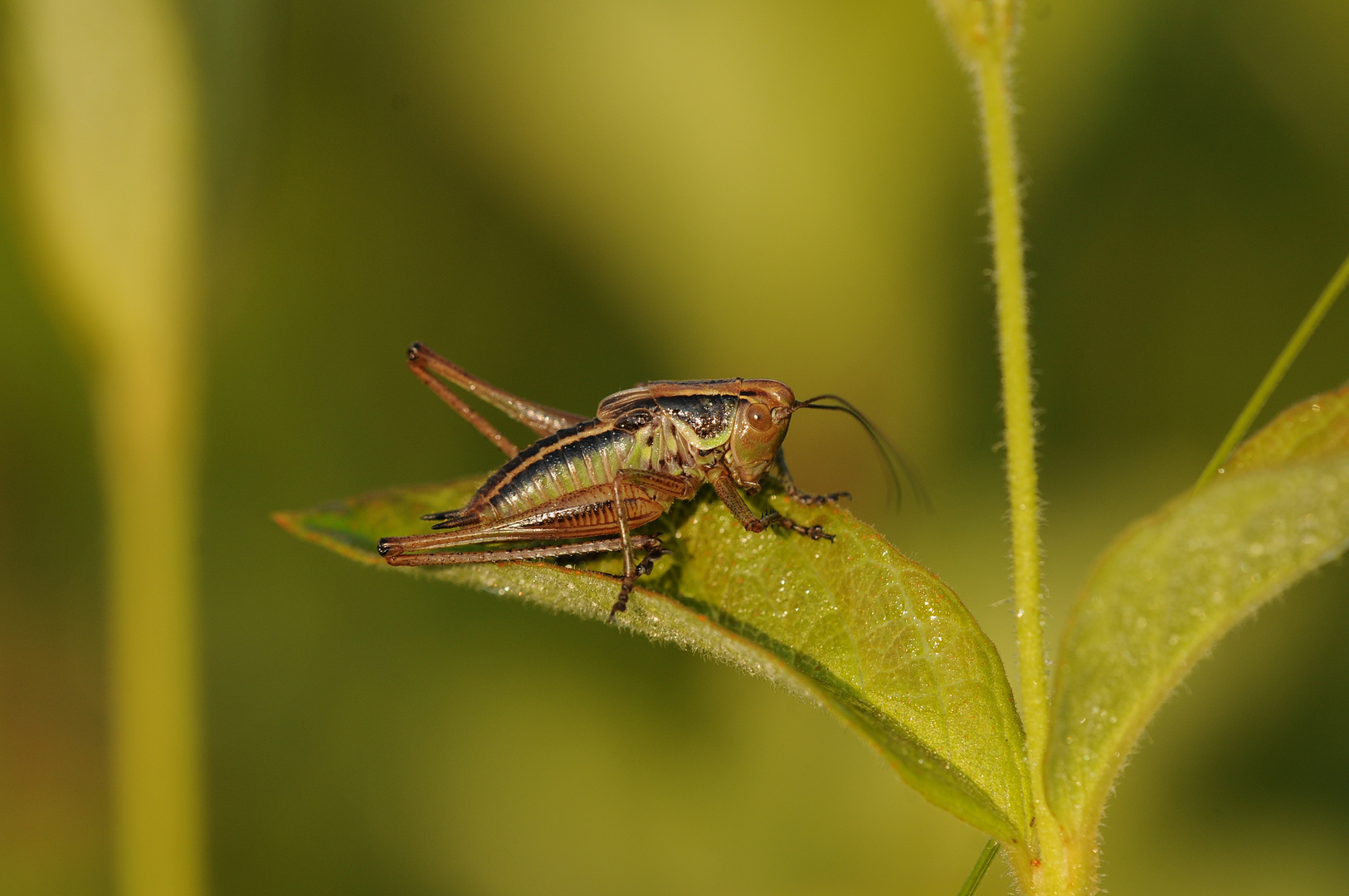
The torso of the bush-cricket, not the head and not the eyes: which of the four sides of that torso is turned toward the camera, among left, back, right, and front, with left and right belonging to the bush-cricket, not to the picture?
right

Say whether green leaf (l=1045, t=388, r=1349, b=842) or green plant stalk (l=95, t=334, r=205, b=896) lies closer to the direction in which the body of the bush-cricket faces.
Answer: the green leaf

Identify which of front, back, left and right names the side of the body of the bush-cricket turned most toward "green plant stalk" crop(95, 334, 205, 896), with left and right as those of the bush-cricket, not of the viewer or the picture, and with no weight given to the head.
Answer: back

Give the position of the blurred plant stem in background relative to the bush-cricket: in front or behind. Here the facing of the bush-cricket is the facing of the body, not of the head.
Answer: behind

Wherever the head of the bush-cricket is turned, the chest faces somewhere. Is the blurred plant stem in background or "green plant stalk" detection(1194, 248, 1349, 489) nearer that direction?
the green plant stalk
